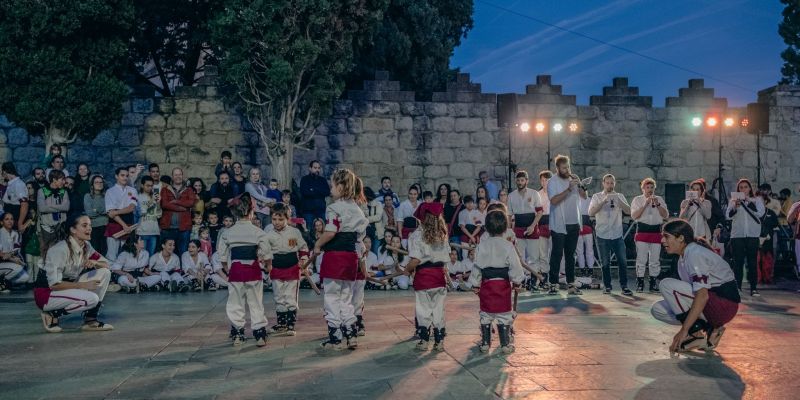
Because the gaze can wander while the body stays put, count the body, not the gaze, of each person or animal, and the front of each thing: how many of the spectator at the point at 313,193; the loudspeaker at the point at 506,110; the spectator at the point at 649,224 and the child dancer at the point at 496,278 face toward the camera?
3

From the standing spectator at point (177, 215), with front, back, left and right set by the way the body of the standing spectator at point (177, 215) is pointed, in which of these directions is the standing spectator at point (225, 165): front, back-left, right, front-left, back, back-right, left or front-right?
back-left

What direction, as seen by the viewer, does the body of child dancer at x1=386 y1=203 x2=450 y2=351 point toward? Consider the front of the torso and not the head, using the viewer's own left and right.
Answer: facing away from the viewer and to the left of the viewer

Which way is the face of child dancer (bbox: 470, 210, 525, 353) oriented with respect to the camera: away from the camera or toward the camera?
away from the camera

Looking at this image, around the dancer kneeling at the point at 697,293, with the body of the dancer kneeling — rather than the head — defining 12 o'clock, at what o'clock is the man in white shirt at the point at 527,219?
The man in white shirt is roughly at 2 o'clock from the dancer kneeling.

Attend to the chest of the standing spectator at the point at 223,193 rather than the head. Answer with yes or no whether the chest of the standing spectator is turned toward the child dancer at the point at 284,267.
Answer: yes

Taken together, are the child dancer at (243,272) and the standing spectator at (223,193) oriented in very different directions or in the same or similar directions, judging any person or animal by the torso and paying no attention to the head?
very different directions

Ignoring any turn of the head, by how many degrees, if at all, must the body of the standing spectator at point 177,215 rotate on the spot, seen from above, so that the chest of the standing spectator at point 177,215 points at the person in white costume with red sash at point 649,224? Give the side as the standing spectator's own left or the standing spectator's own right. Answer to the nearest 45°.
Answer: approximately 45° to the standing spectator's own left

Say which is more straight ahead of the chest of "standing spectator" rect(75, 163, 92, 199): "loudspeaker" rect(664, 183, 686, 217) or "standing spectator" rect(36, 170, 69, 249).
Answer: the standing spectator

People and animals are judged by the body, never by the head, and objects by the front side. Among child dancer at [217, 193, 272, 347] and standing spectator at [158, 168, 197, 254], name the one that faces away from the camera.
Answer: the child dancer

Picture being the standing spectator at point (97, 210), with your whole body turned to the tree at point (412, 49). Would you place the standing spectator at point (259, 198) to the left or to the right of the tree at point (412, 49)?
right
